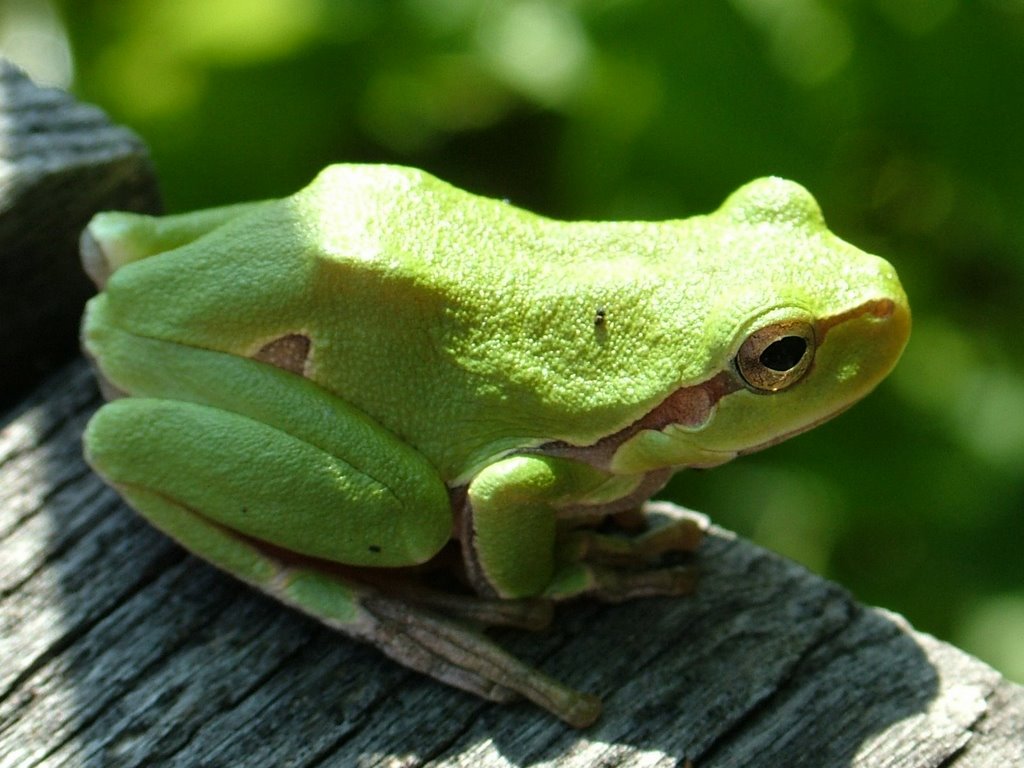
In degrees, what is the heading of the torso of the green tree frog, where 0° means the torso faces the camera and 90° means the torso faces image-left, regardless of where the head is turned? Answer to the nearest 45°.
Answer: approximately 270°

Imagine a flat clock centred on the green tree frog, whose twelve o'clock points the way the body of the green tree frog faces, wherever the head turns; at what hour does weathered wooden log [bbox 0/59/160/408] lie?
The weathered wooden log is roughly at 7 o'clock from the green tree frog.
